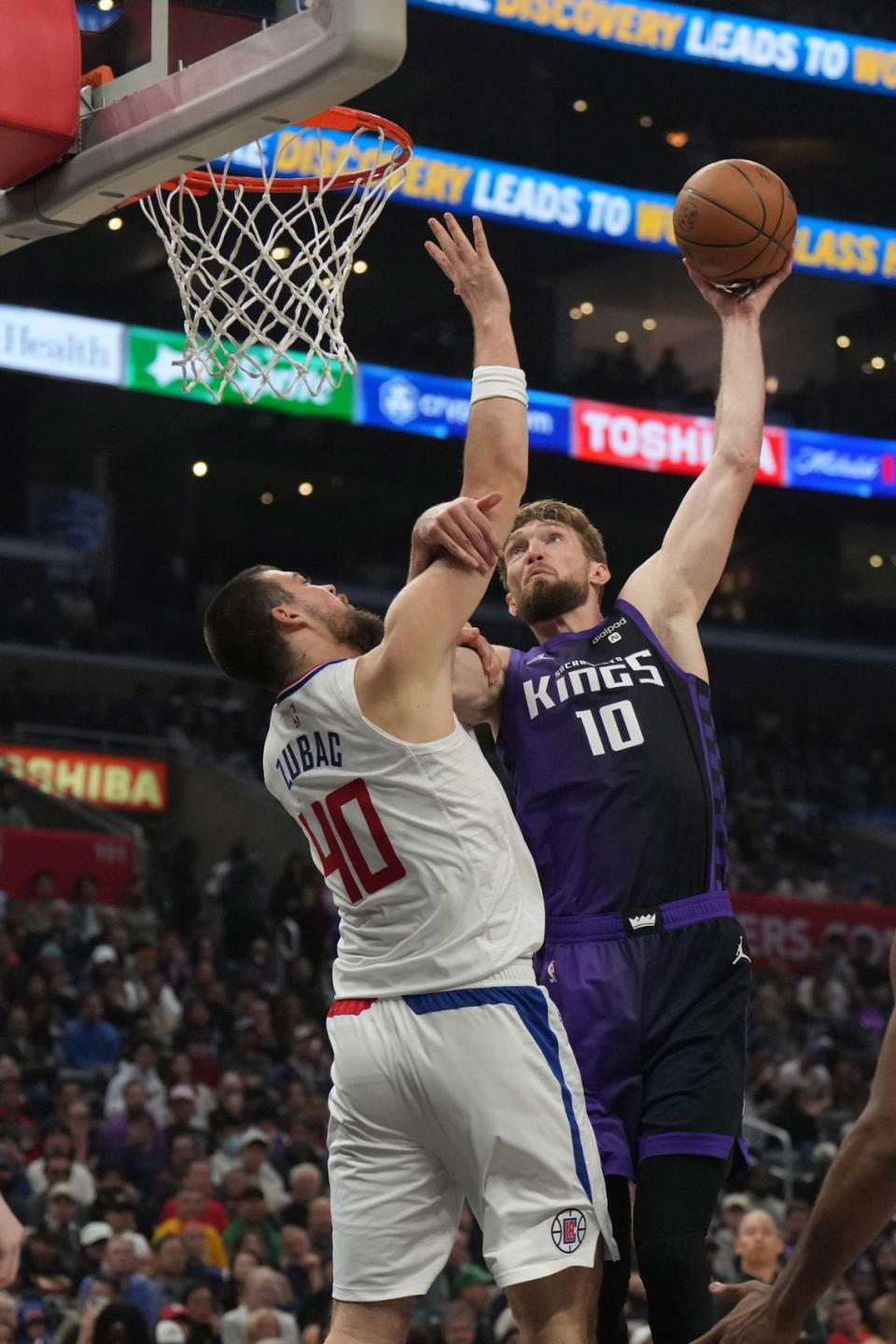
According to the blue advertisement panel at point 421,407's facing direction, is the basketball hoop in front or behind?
in front

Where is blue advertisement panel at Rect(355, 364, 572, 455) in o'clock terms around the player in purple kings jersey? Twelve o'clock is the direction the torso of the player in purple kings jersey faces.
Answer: The blue advertisement panel is roughly at 6 o'clock from the player in purple kings jersey.

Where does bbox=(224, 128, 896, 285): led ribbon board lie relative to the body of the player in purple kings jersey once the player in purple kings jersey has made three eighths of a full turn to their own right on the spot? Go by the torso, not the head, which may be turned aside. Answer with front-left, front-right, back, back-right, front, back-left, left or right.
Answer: front-right

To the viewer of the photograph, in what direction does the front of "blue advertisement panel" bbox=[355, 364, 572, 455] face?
facing the viewer

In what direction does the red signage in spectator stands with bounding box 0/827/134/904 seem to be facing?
toward the camera

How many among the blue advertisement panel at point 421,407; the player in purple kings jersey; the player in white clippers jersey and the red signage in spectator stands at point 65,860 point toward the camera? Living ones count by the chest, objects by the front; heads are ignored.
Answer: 3

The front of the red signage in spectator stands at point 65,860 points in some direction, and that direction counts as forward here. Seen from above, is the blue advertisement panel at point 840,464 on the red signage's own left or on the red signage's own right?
on the red signage's own left

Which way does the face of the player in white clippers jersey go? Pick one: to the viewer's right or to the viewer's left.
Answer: to the viewer's right

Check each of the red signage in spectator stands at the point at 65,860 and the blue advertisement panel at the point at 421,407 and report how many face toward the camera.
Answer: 2

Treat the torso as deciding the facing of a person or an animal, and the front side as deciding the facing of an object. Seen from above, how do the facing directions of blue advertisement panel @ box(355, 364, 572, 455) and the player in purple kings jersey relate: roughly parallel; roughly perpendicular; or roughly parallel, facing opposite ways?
roughly parallel

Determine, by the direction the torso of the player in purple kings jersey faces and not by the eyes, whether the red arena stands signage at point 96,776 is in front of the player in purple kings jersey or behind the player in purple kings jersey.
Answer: behind

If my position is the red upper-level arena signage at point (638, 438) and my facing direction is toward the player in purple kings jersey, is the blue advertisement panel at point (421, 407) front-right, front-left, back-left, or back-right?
front-right

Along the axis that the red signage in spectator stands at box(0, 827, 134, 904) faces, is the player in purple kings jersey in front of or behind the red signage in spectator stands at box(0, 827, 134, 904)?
in front

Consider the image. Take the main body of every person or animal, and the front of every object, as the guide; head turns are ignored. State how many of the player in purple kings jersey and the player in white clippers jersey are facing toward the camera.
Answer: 1

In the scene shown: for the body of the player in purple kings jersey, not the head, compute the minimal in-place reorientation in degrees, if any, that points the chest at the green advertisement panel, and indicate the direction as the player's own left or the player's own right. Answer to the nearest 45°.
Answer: approximately 180°
